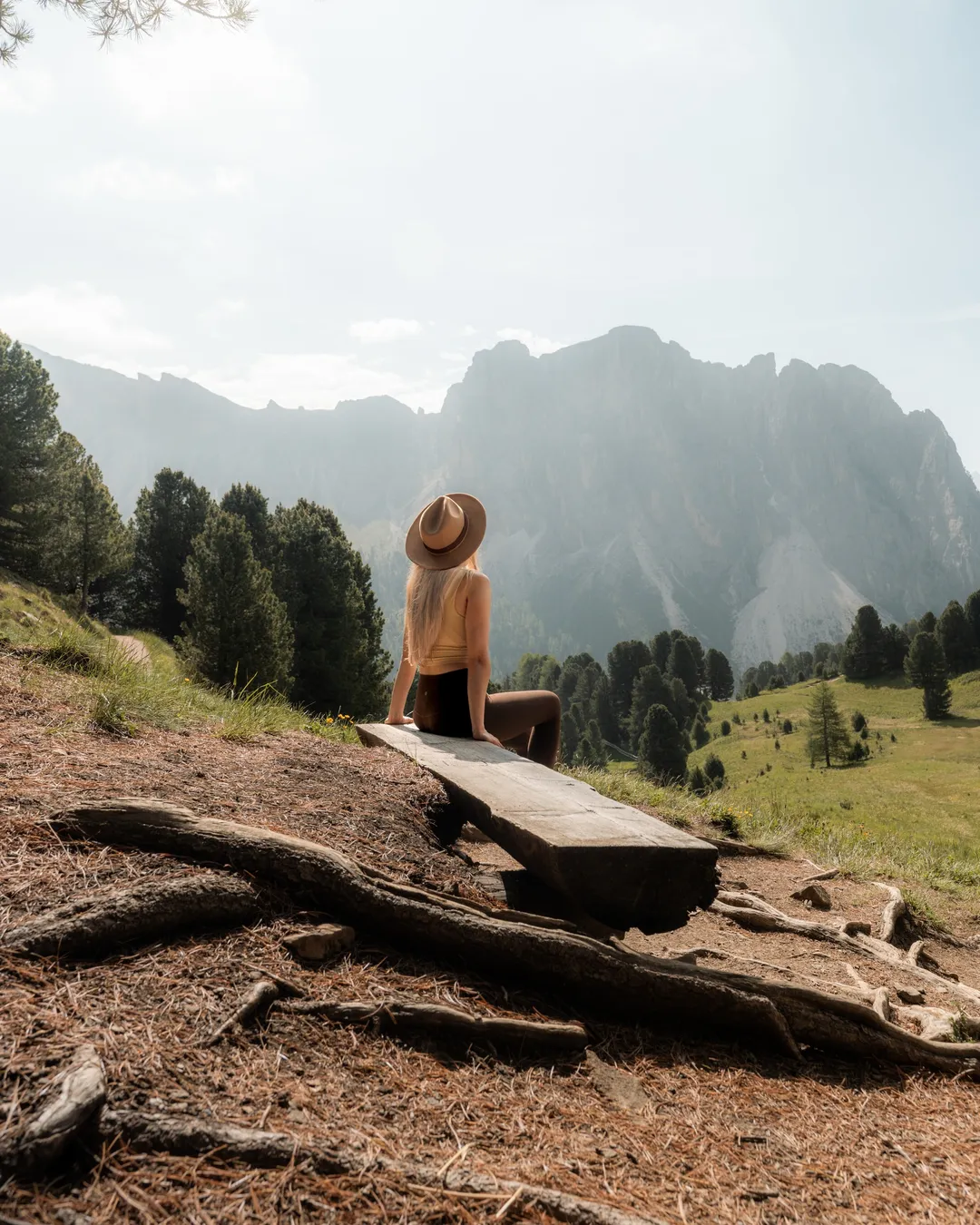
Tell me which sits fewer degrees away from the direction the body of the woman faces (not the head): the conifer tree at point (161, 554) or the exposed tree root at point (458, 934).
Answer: the conifer tree

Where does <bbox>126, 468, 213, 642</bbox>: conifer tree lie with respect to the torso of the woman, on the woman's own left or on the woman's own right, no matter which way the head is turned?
on the woman's own left

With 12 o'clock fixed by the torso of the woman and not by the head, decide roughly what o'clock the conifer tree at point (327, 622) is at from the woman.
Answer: The conifer tree is roughly at 10 o'clock from the woman.

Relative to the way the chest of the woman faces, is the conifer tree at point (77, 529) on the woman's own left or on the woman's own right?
on the woman's own left

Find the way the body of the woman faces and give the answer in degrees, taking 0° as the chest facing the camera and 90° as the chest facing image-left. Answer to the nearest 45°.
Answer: approximately 225°

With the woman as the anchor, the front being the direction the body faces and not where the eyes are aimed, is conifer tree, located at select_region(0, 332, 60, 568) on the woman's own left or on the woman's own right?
on the woman's own left
